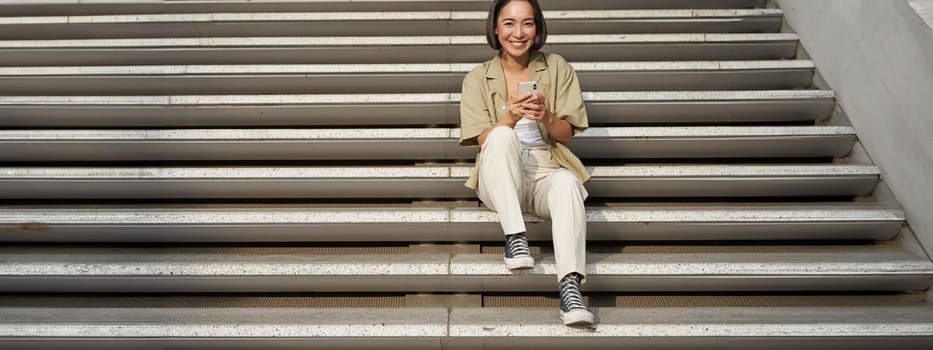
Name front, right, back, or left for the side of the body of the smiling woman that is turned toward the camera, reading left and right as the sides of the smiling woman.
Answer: front

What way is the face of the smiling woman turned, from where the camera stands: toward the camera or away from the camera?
toward the camera
